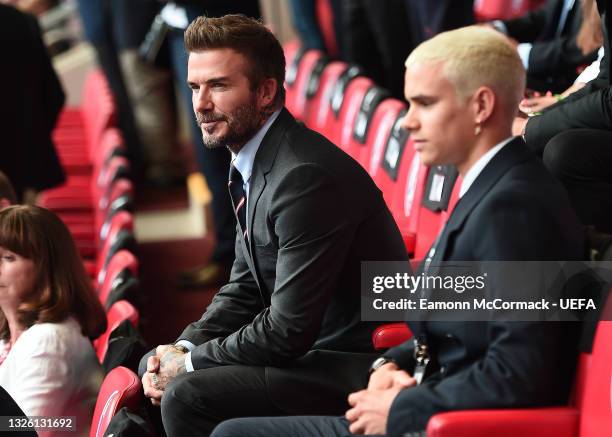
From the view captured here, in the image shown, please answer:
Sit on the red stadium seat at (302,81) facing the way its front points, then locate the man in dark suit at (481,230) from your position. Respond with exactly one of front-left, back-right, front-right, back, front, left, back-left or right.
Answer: front-left

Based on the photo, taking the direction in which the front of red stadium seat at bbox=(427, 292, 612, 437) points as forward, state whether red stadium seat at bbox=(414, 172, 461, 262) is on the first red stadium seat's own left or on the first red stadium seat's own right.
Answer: on the first red stadium seat's own right

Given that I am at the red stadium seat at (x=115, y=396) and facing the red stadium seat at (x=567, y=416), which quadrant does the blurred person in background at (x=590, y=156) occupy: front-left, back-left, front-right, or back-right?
front-left

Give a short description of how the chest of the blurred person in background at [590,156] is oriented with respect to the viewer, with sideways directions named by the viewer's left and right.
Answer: facing to the left of the viewer

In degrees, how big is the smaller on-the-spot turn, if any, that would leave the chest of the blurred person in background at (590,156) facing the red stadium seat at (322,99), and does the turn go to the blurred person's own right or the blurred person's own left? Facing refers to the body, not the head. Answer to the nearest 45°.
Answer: approximately 45° to the blurred person's own right

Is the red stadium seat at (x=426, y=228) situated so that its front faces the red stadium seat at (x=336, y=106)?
no

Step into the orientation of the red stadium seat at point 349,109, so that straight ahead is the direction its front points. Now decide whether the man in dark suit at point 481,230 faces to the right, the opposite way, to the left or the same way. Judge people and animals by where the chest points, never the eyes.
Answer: the same way

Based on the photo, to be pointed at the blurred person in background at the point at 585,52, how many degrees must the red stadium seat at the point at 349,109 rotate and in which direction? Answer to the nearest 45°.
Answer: approximately 135° to its left

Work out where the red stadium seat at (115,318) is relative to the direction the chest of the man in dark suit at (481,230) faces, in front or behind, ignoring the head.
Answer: in front

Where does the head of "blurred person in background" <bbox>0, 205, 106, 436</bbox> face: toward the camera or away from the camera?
toward the camera

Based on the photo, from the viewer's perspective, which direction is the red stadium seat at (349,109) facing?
to the viewer's left

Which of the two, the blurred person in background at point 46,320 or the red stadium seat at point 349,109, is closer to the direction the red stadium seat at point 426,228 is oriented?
the blurred person in background

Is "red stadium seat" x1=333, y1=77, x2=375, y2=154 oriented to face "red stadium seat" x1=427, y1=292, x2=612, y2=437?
no

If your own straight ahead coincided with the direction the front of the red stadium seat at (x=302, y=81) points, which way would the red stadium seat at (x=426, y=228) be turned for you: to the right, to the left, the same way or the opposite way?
the same way

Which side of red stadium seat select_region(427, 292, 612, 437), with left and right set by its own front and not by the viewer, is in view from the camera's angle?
left

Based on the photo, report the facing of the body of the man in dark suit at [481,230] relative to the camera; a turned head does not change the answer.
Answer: to the viewer's left

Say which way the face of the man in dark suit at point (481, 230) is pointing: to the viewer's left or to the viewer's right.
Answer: to the viewer's left

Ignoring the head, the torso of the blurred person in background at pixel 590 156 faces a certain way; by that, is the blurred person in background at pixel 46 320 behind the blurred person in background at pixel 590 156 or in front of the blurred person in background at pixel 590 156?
in front
